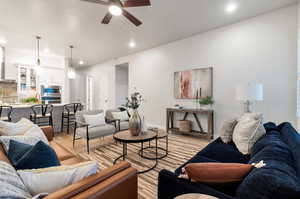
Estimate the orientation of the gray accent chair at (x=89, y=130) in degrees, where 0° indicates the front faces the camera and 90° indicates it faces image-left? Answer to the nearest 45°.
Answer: approximately 315°

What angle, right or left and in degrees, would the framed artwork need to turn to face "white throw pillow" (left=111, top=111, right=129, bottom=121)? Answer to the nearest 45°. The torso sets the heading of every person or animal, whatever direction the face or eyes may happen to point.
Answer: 0° — it already faces it

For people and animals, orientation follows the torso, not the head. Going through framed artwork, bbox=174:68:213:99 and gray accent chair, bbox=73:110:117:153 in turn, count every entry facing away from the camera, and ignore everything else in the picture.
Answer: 0

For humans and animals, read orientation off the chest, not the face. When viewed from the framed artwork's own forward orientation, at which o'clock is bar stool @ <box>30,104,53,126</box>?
The bar stool is roughly at 1 o'clock from the framed artwork.

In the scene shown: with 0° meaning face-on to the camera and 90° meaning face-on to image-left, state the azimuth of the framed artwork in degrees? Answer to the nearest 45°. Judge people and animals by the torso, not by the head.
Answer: approximately 45°

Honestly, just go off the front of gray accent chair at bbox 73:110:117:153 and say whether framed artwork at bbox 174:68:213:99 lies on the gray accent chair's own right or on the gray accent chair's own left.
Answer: on the gray accent chair's own left

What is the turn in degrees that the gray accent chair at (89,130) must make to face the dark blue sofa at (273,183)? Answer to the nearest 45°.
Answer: approximately 45° to its right

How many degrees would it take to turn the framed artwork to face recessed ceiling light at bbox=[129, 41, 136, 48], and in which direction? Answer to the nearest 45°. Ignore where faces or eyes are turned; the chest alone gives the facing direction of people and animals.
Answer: approximately 45° to its right

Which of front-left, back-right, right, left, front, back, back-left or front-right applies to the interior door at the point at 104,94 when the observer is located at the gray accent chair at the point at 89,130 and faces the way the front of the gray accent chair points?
back-left

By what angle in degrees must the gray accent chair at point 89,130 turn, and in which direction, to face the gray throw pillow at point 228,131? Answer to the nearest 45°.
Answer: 0° — it already faces it

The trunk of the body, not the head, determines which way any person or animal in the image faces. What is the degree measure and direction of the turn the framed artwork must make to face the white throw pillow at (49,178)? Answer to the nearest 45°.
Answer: approximately 45° to its left
